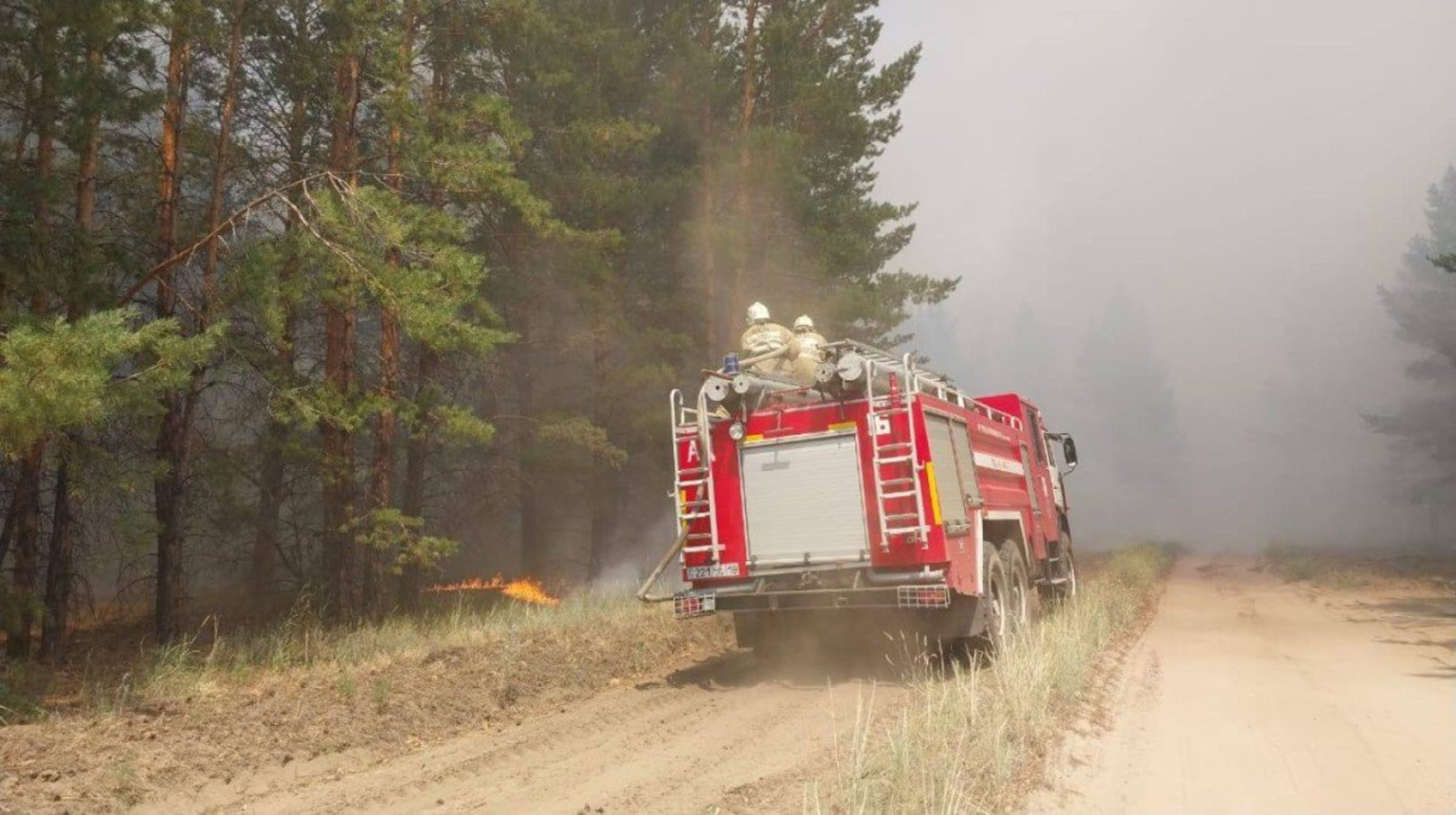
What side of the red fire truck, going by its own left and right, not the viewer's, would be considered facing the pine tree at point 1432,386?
front

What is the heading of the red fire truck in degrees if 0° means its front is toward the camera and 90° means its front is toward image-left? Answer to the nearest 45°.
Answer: approximately 225°
